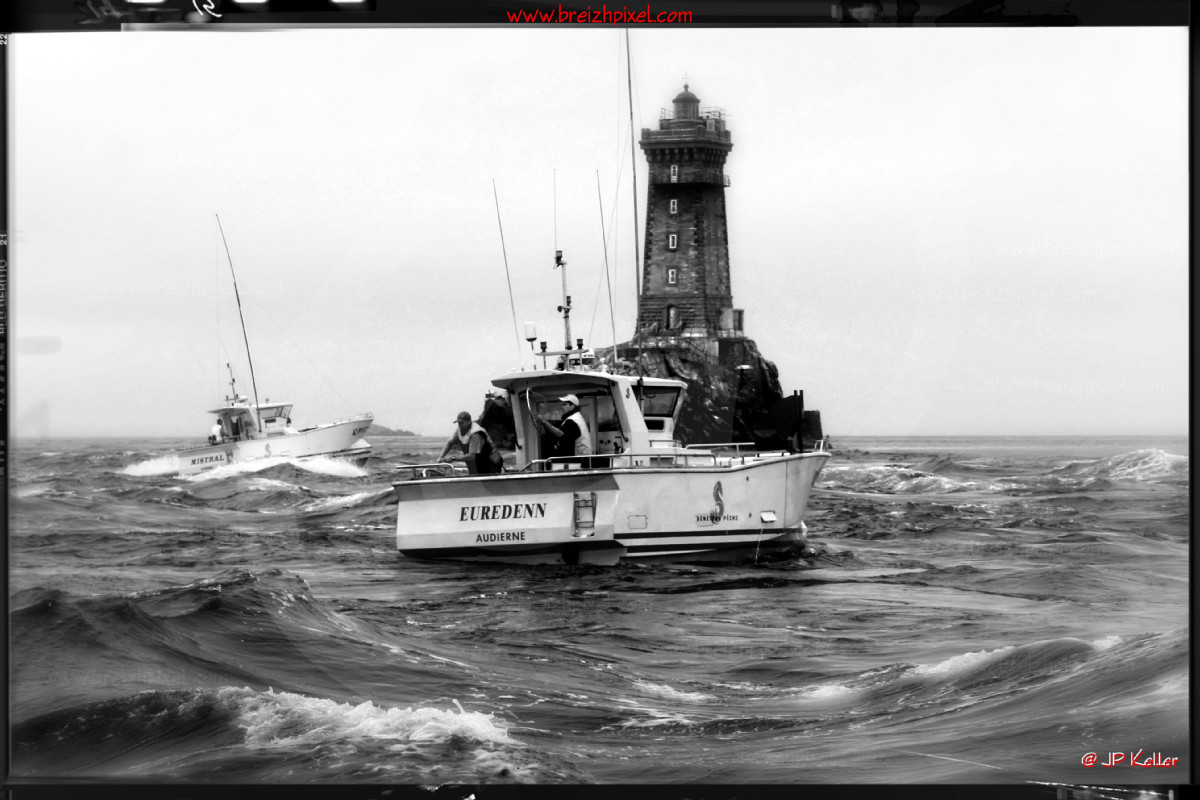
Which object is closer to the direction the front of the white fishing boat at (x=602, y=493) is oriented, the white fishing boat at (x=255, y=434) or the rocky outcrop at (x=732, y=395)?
the rocky outcrop

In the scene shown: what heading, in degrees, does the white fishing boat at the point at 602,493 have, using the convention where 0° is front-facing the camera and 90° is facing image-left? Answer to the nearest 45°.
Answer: approximately 225°

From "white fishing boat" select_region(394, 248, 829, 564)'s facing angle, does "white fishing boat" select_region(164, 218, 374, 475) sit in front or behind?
behind

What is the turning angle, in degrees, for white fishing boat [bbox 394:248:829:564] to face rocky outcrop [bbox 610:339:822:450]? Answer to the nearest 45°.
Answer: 0° — it already faces it
